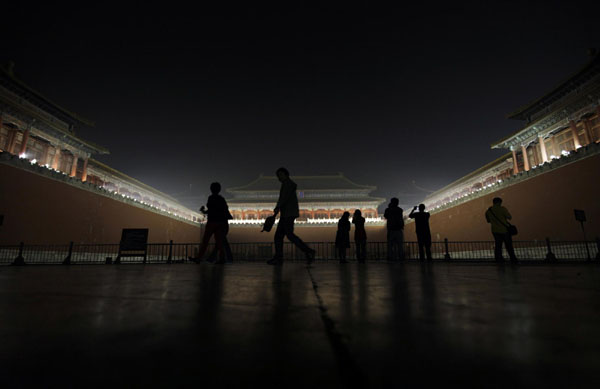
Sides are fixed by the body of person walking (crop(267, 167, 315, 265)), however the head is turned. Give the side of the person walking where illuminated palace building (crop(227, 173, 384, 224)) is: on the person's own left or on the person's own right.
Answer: on the person's own right

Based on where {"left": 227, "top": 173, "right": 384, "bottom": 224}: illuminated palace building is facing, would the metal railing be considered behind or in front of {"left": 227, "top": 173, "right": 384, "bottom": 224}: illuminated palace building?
in front

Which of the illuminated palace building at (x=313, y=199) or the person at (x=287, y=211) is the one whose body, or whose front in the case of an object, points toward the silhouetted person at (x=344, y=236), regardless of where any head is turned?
the illuminated palace building

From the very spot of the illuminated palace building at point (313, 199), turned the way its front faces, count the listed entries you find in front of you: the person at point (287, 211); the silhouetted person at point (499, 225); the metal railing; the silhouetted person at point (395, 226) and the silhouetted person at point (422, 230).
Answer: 5

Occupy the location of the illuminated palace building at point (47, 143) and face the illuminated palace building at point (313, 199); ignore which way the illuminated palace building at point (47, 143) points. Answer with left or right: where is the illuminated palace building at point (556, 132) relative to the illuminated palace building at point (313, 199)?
right

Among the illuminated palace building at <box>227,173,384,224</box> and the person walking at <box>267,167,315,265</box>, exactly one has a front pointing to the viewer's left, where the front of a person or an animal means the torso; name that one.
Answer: the person walking

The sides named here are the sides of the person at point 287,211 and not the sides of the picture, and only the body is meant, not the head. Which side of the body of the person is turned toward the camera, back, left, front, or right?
left

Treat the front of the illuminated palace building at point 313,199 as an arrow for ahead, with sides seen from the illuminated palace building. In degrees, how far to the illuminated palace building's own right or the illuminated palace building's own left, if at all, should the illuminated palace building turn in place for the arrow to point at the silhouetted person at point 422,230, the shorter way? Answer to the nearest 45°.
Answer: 0° — it already faces them

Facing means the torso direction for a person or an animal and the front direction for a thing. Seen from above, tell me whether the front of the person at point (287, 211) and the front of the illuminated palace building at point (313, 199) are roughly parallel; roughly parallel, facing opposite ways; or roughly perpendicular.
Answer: roughly perpendicular

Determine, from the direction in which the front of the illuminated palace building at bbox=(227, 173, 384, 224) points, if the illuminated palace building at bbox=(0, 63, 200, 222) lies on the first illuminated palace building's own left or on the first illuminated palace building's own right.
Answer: on the first illuminated palace building's own right

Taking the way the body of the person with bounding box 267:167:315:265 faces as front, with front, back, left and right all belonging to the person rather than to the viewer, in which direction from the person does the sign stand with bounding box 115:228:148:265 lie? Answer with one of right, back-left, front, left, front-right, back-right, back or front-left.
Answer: front-right

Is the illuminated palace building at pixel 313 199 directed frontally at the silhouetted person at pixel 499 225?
yes

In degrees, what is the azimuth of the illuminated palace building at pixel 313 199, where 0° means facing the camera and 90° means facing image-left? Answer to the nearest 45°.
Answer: approximately 0°
